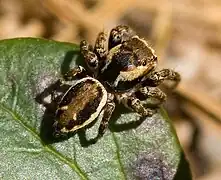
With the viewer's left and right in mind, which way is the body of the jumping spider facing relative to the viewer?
facing away from the viewer and to the right of the viewer
